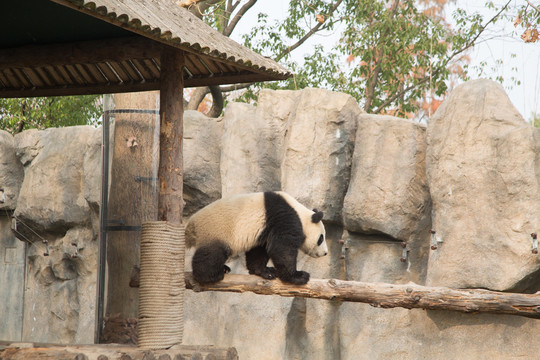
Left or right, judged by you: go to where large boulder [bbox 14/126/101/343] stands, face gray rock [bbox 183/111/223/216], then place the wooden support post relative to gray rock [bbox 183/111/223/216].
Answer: right

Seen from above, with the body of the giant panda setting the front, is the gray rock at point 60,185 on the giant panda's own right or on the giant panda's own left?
on the giant panda's own left

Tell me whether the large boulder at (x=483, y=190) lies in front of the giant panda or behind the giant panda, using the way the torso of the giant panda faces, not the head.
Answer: in front

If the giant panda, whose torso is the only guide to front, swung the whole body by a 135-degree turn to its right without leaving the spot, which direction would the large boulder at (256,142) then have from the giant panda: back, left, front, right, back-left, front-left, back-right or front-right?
back-right

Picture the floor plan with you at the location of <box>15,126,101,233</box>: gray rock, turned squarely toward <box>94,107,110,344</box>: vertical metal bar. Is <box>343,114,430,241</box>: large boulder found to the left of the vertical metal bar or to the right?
left

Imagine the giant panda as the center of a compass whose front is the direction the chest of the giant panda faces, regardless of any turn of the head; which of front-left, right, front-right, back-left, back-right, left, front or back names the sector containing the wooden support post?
back-right

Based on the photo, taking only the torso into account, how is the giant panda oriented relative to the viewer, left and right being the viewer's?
facing to the right of the viewer

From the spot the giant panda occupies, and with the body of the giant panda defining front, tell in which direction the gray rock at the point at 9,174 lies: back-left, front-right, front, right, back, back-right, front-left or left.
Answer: back-left

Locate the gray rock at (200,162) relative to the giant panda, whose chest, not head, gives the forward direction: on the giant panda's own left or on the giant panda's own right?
on the giant panda's own left

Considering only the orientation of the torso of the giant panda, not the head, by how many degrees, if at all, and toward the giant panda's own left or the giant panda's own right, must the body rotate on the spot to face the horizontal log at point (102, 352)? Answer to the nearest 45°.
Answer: approximately 135° to the giant panda's own right

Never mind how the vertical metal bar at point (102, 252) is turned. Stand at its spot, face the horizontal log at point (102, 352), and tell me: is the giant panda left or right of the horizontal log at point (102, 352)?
left

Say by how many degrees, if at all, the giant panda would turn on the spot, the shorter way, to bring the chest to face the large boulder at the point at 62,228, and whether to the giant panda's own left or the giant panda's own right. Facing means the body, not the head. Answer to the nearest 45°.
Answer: approximately 135° to the giant panda's own left
